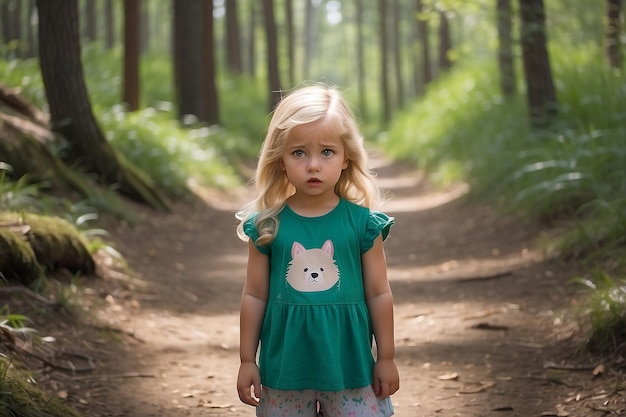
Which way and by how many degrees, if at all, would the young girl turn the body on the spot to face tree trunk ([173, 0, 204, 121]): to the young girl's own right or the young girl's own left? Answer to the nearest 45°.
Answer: approximately 180°

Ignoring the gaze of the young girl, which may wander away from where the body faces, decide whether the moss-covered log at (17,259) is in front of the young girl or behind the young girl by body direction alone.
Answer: behind

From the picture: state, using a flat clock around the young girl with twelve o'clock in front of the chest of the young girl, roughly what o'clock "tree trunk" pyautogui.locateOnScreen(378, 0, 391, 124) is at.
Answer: The tree trunk is roughly at 6 o'clock from the young girl.

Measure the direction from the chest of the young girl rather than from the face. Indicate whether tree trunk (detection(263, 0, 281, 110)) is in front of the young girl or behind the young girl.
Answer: behind

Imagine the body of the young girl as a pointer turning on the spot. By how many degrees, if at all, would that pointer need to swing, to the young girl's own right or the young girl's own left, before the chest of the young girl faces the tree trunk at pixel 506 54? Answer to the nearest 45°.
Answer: approximately 180°

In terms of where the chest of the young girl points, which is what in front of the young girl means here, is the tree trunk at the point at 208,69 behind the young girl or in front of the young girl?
behind

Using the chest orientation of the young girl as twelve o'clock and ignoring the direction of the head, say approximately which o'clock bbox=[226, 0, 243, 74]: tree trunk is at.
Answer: The tree trunk is roughly at 6 o'clock from the young girl.

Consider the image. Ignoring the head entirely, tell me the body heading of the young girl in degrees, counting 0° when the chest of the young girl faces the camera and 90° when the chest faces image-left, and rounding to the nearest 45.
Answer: approximately 0°
